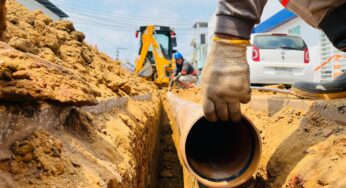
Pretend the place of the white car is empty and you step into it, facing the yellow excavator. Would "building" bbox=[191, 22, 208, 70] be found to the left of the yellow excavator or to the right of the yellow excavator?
right

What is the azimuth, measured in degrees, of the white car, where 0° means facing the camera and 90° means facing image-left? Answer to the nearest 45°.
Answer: approximately 180°

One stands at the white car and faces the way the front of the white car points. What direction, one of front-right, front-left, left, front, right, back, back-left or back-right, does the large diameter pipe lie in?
back

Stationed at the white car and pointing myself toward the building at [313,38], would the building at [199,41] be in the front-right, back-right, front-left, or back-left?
front-left

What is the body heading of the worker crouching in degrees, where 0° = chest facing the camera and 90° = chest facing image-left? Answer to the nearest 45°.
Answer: approximately 45°

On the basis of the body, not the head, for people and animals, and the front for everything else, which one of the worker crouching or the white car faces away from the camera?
the white car

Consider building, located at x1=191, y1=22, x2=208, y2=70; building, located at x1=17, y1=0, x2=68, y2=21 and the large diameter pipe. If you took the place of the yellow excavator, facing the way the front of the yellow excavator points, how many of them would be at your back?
1

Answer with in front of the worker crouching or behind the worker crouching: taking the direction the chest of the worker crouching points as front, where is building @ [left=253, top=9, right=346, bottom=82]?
behind

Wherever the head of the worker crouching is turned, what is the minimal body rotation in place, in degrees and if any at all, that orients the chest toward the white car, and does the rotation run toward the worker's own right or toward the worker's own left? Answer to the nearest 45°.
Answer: approximately 90° to the worker's own left
